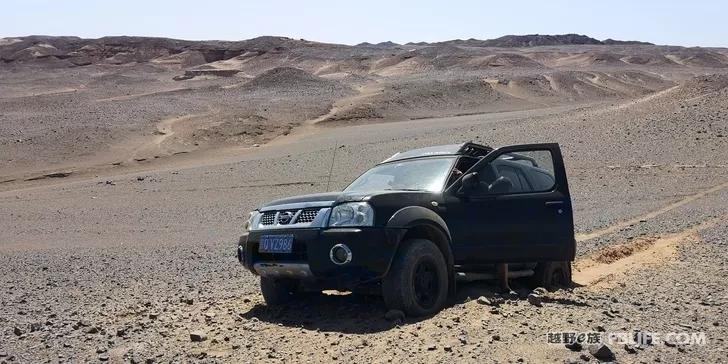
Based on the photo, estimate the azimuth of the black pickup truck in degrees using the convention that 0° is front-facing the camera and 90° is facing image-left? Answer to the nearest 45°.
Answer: approximately 45°
